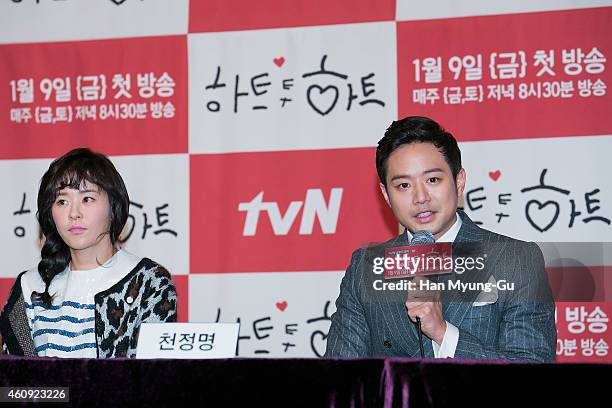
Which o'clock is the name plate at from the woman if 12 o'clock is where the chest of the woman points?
The name plate is roughly at 10 o'clock from the woman.

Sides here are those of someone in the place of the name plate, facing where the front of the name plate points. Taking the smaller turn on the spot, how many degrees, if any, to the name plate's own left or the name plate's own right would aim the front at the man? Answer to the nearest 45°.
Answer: approximately 135° to the name plate's own left

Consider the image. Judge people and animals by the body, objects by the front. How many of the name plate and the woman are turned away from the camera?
0

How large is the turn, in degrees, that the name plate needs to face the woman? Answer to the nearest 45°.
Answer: approximately 180°

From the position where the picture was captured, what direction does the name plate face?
facing the viewer

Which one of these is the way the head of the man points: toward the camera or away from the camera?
toward the camera

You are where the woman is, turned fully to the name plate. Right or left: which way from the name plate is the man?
left

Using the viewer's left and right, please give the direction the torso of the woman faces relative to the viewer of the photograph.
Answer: facing the viewer and to the left of the viewer

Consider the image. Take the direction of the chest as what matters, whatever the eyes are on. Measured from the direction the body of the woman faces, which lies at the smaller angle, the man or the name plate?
the name plate

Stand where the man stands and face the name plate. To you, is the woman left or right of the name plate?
right

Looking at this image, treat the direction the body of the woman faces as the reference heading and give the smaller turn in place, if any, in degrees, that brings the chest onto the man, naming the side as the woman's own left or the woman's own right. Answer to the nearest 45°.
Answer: approximately 90° to the woman's own left
